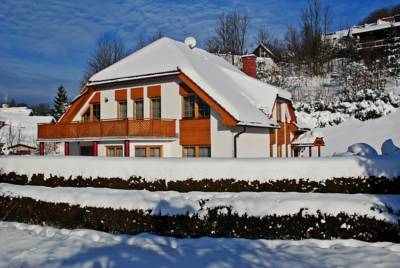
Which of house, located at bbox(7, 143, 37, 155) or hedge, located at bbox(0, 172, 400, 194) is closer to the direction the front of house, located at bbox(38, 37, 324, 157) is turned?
the hedge

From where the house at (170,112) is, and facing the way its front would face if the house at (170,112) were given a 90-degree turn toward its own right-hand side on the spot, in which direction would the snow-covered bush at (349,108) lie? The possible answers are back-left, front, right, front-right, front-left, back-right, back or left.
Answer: right

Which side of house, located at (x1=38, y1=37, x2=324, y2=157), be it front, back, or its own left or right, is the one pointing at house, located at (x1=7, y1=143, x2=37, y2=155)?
right

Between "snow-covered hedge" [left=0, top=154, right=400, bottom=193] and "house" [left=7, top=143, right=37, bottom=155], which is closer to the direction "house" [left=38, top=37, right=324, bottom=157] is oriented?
the snow-covered hedge

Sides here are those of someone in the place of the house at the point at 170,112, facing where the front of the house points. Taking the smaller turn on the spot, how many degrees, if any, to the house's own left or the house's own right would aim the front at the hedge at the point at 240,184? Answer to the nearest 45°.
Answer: approximately 45° to the house's own left

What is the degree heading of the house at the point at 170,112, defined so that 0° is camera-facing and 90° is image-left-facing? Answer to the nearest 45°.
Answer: approximately 45°
